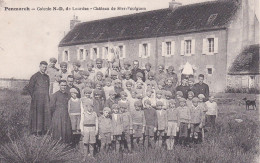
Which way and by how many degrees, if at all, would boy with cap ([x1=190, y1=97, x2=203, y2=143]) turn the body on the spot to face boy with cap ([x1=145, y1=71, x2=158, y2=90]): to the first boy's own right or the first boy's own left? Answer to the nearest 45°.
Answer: approximately 90° to the first boy's own right

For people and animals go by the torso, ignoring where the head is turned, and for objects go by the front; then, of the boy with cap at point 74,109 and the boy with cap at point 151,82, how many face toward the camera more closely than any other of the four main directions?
2

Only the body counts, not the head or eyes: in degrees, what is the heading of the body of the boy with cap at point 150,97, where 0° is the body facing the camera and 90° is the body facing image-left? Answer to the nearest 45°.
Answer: approximately 0°

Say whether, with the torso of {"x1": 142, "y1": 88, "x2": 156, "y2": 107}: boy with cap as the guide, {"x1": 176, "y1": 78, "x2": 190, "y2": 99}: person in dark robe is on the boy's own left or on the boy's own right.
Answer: on the boy's own left
